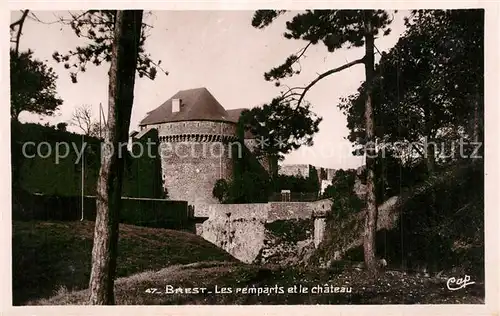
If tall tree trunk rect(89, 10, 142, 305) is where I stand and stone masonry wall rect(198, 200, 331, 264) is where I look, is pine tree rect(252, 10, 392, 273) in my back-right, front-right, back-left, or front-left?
front-right
